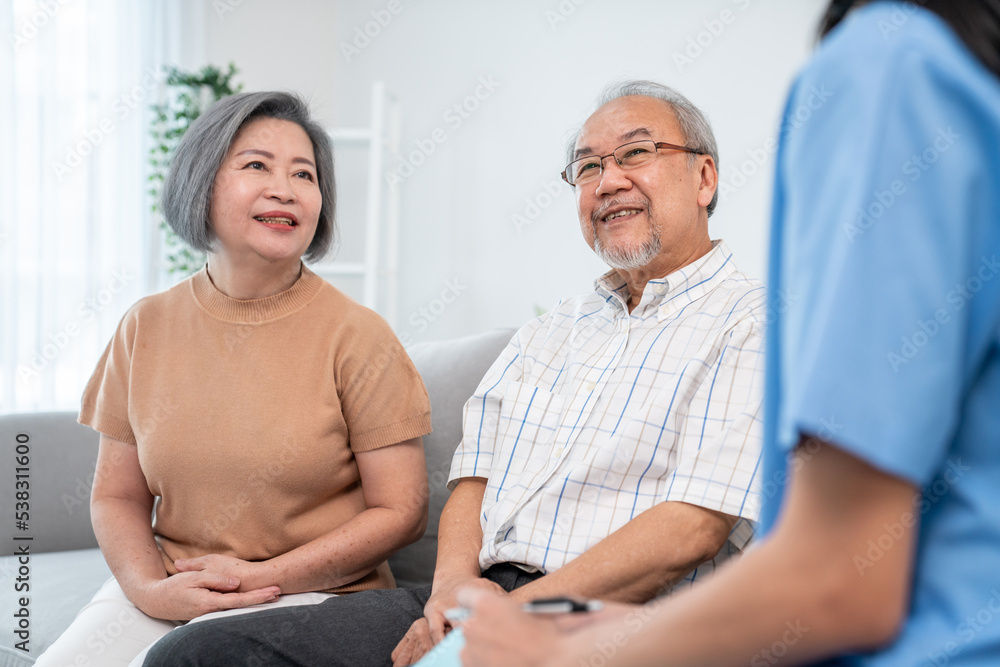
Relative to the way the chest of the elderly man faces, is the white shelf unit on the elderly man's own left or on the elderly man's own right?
on the elderly man's own right

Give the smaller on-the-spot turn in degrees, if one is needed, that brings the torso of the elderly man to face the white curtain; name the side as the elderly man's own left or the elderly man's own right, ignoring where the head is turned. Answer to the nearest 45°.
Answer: approximately 90° to the elderly man's own right

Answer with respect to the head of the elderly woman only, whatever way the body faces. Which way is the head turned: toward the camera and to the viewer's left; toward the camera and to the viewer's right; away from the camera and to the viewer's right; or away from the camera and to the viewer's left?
toward the camera and to the viewer's right

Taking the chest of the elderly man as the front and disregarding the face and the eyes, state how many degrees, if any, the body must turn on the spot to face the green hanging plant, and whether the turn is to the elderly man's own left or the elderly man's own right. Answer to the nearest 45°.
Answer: approximately 90° to the elderly man's own right
